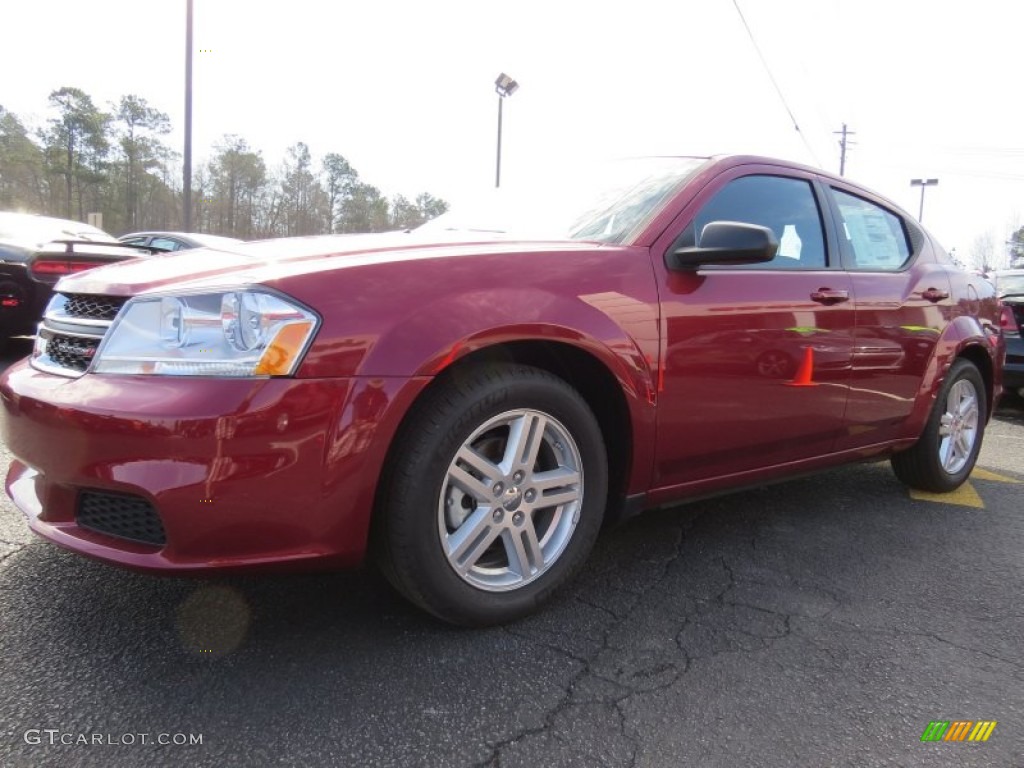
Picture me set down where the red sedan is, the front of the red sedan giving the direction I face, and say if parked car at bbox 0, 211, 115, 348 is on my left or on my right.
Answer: on my right

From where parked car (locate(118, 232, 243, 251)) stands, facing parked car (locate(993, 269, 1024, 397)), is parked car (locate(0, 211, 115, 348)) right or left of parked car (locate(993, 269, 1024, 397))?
right

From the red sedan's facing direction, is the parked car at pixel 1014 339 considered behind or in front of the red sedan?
behind

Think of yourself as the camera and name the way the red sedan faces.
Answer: facing the viewer and to the left of the viewer

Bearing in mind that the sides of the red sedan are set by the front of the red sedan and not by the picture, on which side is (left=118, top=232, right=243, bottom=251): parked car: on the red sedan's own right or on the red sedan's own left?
on the red sedan's own right
